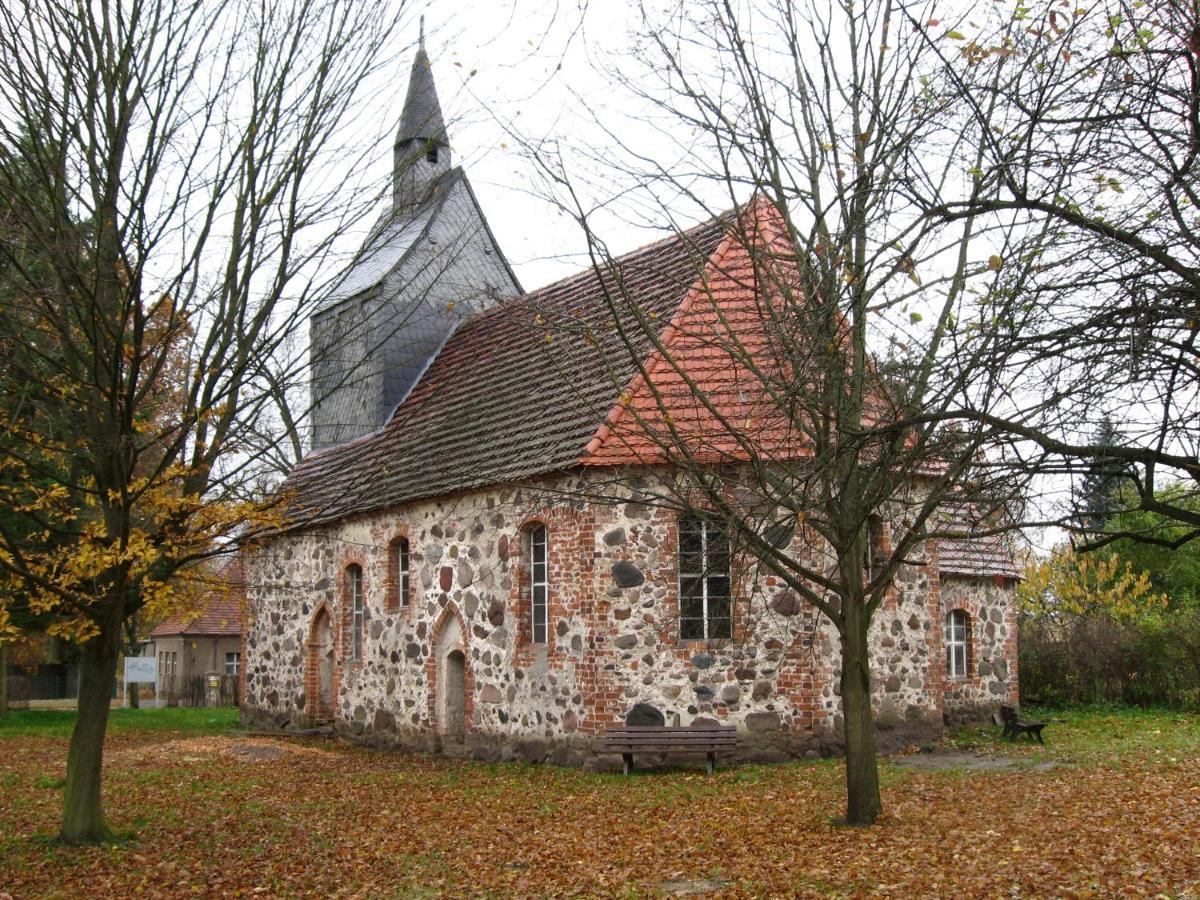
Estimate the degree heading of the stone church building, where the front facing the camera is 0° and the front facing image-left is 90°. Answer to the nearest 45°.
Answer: approximately 135°

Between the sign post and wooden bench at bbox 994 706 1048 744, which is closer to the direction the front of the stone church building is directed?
the sign post

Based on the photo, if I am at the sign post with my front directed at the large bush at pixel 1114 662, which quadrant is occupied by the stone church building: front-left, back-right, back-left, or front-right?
front-right

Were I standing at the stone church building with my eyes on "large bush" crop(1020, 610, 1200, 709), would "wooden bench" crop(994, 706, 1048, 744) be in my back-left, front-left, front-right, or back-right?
front-right

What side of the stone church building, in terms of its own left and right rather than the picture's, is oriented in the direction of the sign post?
front
